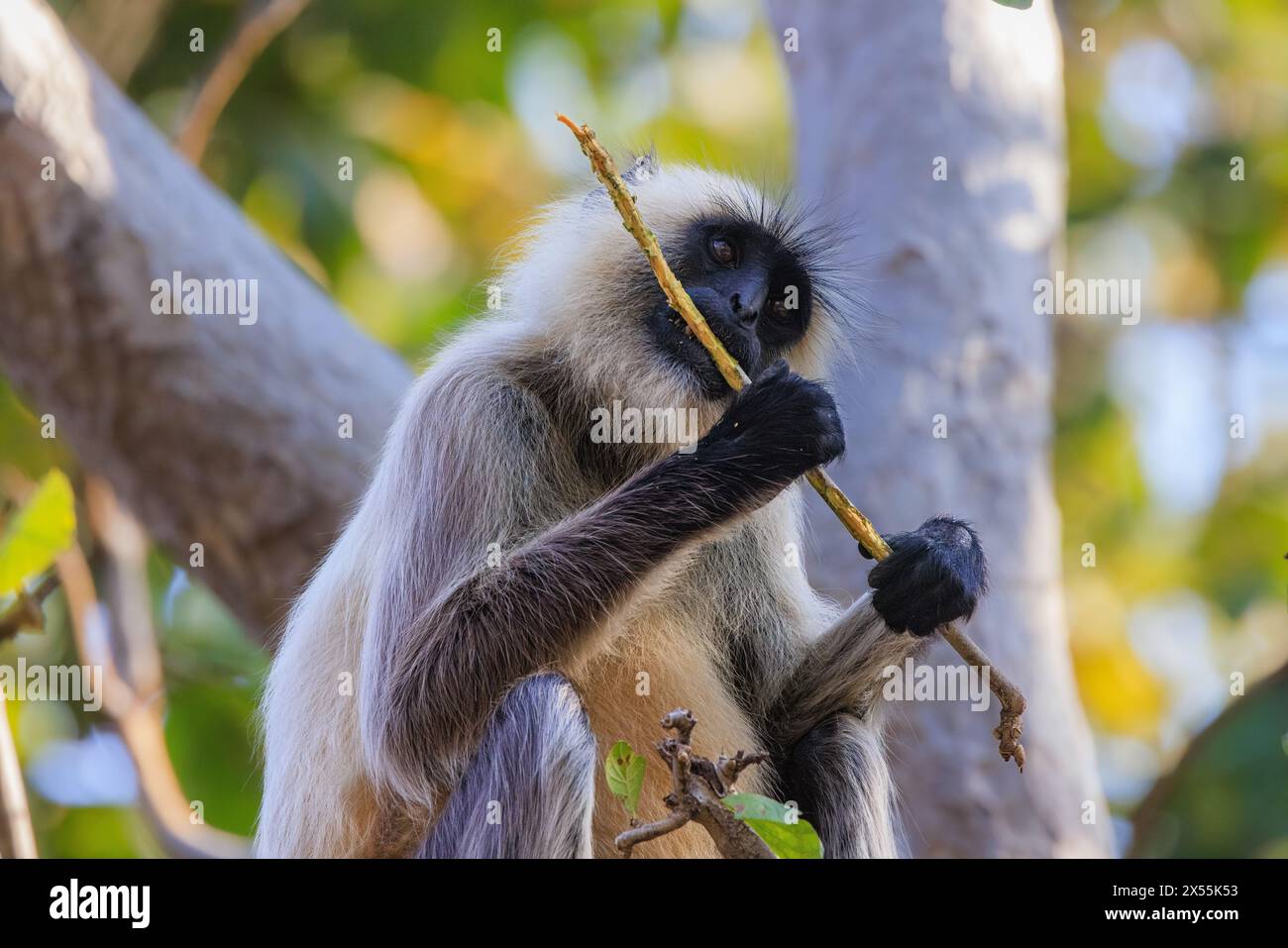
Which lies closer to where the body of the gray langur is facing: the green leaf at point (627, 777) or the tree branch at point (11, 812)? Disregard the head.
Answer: the green leaf

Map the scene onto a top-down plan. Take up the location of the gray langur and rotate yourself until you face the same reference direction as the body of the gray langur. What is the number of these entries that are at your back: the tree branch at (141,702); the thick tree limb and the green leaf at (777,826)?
2

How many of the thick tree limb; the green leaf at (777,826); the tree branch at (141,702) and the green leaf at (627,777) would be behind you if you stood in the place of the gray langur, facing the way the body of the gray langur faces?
2

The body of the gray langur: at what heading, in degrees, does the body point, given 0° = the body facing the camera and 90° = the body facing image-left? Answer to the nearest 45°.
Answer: approximately 315°

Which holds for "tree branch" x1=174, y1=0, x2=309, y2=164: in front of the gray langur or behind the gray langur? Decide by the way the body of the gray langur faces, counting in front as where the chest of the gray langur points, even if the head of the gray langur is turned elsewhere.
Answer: behind

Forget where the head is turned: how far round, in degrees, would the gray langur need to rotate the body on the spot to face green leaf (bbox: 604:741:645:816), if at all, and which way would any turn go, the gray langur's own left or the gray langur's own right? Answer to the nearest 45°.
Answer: approximately 45° to the gray langur's own right

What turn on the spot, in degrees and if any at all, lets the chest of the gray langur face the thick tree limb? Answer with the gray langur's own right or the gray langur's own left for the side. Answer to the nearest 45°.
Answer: approximately 180°

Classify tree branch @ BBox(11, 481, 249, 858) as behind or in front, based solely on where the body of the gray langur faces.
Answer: behind

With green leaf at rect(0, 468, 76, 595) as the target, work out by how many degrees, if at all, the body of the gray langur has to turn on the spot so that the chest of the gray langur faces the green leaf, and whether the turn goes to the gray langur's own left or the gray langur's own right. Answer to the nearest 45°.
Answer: approximately 135° to the gray langur's own right

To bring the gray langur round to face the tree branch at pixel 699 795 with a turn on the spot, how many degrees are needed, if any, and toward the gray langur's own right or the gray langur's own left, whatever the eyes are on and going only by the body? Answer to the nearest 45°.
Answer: approximately 45° to the gray langur's own right
